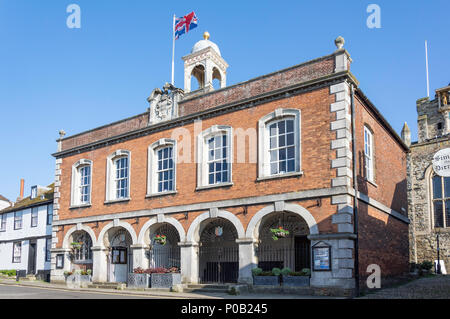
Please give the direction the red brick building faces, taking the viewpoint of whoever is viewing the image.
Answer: facing the viewer and to the left of the viewer

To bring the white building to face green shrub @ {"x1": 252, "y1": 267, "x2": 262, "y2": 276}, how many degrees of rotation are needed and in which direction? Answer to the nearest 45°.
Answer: approximately 45° to its left

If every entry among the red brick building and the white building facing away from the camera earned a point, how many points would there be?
0

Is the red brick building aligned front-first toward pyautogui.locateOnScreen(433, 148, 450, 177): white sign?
no

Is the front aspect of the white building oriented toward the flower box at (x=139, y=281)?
no

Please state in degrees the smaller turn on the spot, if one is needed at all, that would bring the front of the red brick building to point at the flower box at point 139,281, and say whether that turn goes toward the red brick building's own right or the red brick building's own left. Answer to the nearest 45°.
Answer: approximately 45° to the red brick building's own right

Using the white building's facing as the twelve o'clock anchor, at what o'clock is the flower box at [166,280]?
The flower box is roughly at 10 o'clock from the white building.

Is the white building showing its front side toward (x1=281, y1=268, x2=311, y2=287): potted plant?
no

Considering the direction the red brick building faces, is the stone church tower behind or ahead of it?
behind

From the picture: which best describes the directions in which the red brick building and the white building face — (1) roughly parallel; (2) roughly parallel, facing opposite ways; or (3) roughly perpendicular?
roughly parallel

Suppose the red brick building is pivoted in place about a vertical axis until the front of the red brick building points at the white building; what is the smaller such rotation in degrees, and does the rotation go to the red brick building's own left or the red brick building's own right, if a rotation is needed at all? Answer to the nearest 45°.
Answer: approximately 90° to the red brick building's own right

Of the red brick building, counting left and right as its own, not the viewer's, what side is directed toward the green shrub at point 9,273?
right
